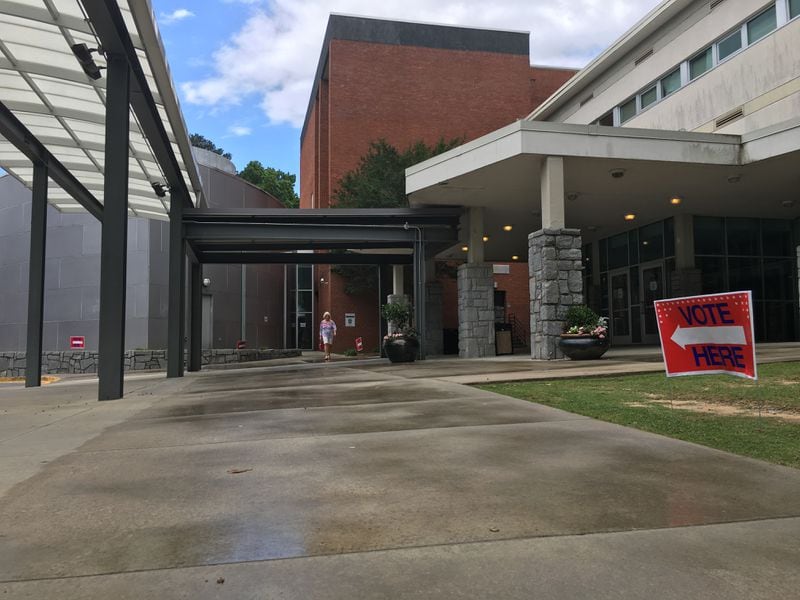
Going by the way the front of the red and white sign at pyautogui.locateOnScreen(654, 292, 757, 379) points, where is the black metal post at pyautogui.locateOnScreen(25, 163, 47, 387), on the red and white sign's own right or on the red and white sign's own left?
on the red and white sign's own right

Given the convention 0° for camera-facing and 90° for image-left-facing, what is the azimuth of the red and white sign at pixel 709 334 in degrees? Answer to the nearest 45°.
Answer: approximately 0°

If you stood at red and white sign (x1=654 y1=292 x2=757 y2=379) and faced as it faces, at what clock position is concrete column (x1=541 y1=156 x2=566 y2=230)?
The concrete column is roughly at 5 o'clock from the red and white sign.

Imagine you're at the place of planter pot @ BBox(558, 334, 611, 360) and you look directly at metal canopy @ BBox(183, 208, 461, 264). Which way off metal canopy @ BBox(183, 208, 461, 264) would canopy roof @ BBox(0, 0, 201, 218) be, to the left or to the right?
left

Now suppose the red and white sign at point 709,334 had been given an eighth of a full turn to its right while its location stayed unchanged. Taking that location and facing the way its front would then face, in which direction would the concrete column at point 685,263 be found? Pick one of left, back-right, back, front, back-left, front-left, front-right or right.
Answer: back-right

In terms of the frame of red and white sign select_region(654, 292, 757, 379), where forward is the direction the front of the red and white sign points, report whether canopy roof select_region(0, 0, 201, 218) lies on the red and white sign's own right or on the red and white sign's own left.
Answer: on the red and white sign's own right

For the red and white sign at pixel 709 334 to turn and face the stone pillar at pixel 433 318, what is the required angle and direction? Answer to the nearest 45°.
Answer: approximately 135° to its right

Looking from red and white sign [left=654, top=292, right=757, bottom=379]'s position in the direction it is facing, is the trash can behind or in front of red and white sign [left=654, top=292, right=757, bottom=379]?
behind

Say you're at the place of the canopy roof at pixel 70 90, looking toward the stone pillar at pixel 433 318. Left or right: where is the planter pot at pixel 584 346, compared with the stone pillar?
right

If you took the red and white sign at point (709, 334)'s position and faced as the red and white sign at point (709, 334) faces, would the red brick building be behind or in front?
behind
